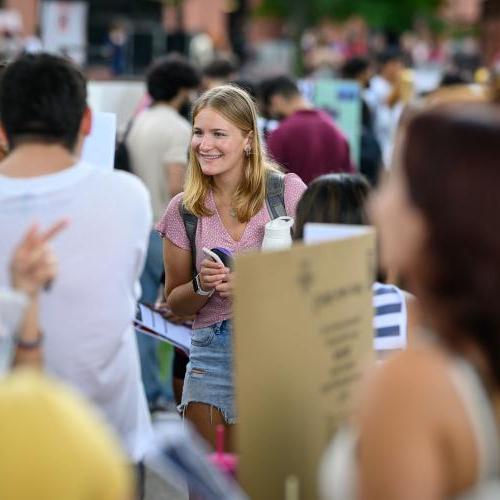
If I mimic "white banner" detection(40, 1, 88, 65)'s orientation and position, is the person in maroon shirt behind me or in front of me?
in front

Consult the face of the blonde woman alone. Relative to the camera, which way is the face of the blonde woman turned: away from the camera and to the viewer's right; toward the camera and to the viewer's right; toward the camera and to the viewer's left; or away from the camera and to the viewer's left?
toward the camera and to the viewer's left

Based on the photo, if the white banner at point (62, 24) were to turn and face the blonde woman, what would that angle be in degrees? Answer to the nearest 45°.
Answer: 0° — it already faces them

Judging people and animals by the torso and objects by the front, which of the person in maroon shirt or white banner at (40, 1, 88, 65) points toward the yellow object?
the white banner

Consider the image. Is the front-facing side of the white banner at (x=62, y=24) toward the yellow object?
yes

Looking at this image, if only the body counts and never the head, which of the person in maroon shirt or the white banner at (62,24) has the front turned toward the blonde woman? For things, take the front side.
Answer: the white banner

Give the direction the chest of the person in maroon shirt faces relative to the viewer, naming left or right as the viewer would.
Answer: facing away from the viewer and to the left of the viewer

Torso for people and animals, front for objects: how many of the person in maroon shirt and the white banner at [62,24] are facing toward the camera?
1

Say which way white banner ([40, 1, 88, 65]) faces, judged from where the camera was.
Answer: facing the viewer

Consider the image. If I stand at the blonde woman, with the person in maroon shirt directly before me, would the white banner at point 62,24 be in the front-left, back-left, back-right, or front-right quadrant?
front-left

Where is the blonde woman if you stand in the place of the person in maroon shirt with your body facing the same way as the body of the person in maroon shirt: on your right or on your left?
on your left
